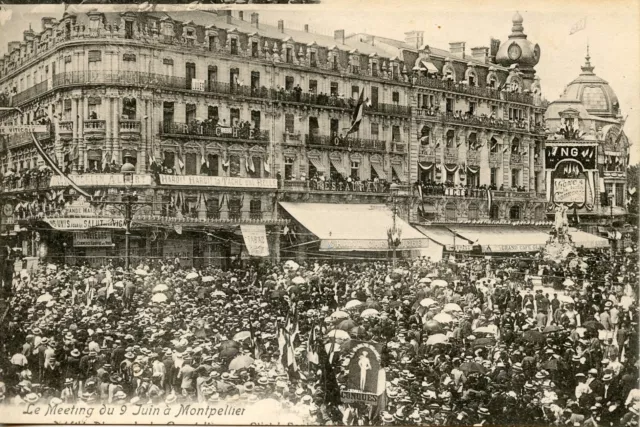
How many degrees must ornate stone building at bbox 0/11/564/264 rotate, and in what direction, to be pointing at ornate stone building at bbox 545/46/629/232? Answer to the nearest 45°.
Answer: approximately 45° to its left

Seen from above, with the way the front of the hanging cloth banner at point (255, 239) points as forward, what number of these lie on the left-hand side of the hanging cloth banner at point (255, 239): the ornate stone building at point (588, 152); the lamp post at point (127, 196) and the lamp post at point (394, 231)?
2

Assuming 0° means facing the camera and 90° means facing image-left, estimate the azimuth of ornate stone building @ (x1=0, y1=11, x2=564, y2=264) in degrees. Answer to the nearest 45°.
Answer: approximately 315°

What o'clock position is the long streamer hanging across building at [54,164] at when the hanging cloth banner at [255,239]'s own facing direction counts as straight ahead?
The long streamer hanging across building is roughly at 3 o'clock from the hanging cloth banner.

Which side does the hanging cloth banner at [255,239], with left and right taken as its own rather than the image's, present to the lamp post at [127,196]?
right

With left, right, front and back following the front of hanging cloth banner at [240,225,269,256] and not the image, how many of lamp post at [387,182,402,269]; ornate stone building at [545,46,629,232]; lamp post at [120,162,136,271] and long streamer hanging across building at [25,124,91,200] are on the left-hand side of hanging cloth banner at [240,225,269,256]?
2

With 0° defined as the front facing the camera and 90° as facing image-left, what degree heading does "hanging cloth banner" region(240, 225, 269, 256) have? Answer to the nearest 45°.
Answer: approximately 0°
